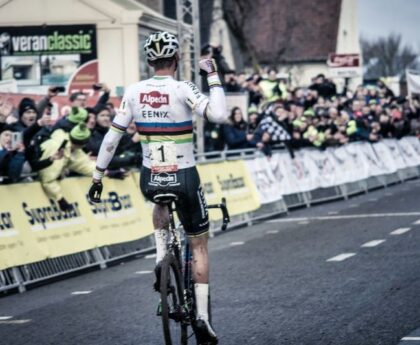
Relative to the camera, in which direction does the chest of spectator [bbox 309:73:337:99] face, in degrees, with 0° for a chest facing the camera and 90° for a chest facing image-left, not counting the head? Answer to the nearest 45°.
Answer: approximately 45°

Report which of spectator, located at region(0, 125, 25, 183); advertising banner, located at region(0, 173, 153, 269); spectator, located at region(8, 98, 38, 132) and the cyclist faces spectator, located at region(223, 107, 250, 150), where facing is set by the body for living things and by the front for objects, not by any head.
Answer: the cyclist

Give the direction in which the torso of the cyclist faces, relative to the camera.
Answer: away from the camera

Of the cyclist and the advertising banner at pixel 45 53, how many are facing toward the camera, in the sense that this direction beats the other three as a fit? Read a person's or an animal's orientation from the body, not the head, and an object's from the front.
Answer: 1

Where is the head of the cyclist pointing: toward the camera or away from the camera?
away from the camera

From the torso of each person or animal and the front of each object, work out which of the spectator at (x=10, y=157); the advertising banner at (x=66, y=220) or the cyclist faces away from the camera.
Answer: the cyclist

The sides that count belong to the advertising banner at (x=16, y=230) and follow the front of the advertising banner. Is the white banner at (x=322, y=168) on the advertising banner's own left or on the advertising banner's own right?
on the advertising banner's own left

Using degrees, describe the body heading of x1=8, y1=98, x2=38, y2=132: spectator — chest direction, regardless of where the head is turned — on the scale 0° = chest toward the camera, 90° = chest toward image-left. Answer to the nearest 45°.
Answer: approximately 315°

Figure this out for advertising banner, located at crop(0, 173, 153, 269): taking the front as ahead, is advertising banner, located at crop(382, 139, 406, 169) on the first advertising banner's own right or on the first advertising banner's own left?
on the first advertising banner's own left

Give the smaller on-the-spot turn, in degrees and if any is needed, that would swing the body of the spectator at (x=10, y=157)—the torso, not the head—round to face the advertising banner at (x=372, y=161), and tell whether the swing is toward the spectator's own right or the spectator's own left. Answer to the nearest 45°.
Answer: approximately 90° to the spectator's own left

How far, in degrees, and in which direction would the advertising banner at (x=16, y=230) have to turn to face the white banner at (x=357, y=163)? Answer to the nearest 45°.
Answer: approximately 90° to its left
